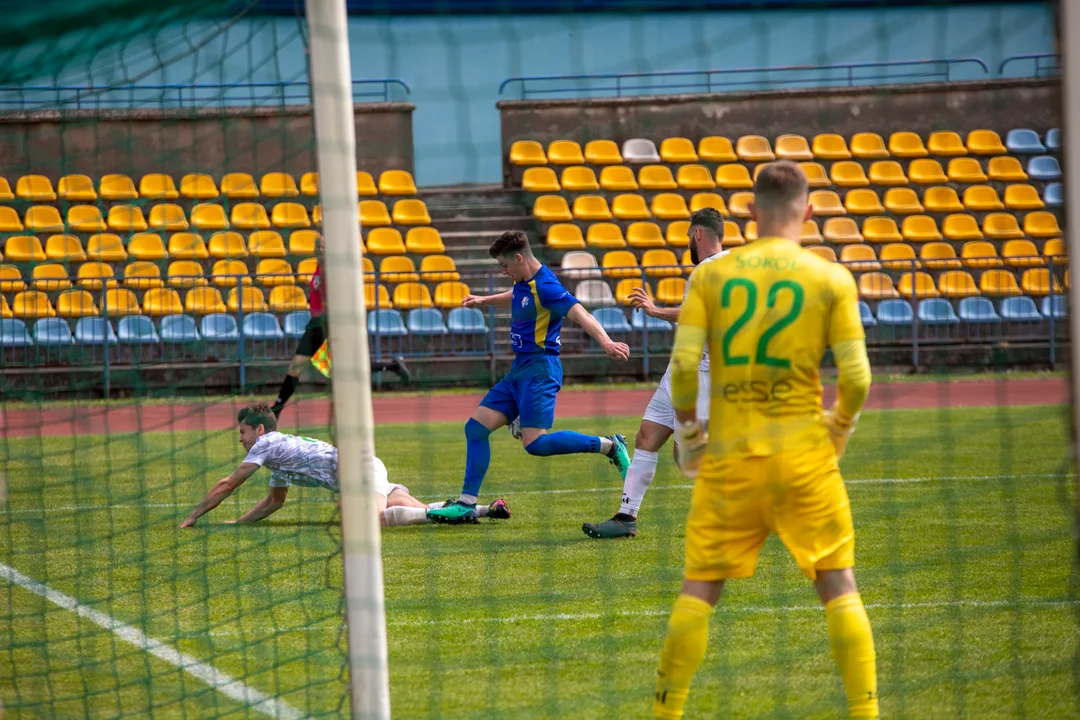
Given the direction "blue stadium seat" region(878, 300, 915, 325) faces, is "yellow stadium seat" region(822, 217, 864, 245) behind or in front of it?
behind

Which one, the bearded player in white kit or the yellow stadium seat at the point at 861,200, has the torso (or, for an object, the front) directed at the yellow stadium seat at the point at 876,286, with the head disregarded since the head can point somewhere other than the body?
the yellow stadium seat at the point at 861,200

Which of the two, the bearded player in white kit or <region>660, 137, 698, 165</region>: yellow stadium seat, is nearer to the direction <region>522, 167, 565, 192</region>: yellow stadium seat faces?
the bearded player in white kit

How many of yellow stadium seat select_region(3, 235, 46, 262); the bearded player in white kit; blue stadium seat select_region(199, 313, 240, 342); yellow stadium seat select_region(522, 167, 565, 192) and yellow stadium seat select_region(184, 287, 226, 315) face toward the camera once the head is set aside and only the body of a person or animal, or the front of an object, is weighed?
4

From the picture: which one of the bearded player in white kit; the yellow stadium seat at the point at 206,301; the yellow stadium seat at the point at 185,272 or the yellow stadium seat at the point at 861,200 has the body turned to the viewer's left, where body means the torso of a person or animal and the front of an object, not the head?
the bearded player in white kit

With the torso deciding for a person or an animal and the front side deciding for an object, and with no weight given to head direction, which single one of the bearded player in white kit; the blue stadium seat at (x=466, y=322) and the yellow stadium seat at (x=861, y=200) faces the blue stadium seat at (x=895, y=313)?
the yellow stadium seat

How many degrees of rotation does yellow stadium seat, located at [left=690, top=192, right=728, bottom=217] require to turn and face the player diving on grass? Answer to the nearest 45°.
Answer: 0° — it already faces them

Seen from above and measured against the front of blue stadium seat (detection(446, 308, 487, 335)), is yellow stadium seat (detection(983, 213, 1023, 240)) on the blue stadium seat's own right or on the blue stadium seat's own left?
on the blue stadium seat's own left

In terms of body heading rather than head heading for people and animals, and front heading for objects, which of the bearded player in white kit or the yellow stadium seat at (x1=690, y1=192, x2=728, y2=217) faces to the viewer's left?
the bearded player in white kit

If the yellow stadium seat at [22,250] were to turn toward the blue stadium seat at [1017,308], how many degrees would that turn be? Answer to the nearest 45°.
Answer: approximately 90° to its left

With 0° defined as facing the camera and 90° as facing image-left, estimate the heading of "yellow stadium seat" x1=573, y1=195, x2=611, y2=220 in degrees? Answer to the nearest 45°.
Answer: approximately 0°

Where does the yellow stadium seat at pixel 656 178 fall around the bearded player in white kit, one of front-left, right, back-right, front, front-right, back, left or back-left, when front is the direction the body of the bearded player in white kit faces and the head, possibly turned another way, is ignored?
right

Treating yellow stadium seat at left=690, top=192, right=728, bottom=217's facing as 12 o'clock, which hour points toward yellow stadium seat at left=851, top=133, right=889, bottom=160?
yellow stadium seat at left=851, top=133, right=889, bottom=160 is roughly at 8 o'clock from yellow stadium seat at left=690, top=192, right=728, bottom=217.

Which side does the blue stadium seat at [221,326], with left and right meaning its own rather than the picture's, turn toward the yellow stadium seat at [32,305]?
right

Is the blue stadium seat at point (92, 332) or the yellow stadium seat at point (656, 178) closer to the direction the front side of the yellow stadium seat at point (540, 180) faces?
the blue stadium seat

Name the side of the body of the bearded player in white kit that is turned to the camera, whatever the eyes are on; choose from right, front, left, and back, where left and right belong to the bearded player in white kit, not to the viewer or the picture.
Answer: left

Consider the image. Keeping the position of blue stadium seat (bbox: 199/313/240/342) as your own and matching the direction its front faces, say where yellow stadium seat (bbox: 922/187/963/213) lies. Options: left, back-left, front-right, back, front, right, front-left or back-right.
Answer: left

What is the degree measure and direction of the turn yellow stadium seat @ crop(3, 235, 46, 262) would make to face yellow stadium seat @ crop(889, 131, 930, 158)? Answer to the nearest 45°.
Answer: approximately 90° to its left
